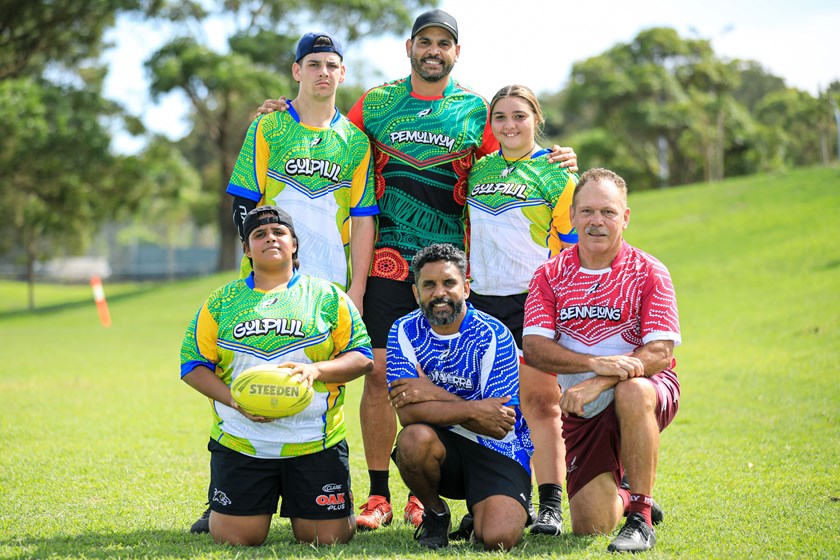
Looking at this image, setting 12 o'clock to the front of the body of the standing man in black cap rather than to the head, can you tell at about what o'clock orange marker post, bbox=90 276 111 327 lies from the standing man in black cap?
The orange marker post is roughly at 5 o'clock from the standing man in black cap.

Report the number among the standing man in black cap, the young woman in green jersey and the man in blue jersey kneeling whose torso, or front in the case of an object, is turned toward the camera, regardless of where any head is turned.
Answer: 3

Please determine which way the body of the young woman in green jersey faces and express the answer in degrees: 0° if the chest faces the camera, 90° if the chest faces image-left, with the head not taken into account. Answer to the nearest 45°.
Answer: approximately 0°

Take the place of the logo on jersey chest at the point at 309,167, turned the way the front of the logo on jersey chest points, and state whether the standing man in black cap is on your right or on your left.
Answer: on your left

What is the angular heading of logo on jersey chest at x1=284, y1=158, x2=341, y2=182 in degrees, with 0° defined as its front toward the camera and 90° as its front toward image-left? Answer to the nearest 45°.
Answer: approximately 0°
